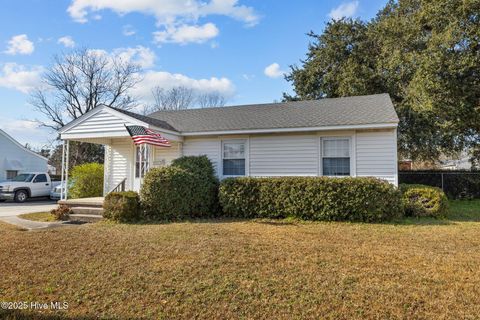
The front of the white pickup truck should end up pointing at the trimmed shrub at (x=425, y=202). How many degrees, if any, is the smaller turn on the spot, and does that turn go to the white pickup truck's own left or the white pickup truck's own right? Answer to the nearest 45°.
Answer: approximately 90° to the white pickup truck's own left

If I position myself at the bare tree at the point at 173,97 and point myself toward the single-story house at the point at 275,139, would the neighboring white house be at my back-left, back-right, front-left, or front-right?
front-right

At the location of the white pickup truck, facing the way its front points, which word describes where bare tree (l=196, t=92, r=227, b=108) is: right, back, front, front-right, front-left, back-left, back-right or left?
back

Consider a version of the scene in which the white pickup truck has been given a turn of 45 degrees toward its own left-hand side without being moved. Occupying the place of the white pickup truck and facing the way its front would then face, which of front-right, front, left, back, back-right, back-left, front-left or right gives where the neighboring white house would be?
back

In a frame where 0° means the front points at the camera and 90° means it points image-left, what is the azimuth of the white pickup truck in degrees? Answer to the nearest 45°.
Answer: approximately 45°

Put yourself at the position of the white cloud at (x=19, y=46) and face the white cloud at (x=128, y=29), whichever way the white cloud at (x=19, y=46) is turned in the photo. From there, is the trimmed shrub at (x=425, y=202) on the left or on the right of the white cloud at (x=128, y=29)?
right

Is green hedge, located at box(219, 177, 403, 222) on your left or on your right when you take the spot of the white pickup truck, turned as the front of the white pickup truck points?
on your left
